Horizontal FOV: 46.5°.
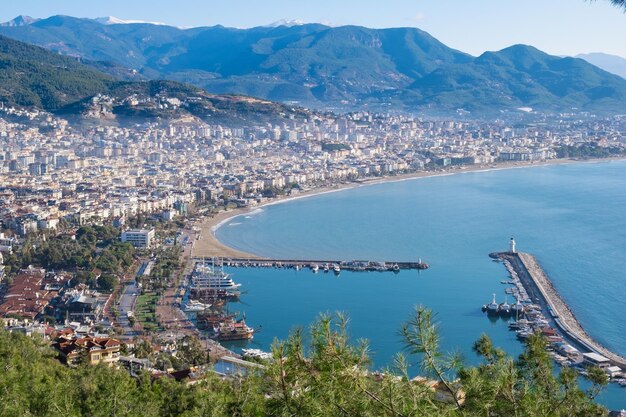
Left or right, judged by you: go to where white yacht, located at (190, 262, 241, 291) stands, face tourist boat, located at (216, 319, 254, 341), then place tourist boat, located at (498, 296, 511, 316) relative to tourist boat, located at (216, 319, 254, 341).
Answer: left

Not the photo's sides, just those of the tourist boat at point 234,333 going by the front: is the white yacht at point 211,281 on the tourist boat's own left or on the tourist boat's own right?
on the tourist boat's own left

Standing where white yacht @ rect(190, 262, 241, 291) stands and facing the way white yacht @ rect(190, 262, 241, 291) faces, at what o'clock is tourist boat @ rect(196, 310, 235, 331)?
The tourist boat is roughly at 3 o'clock from the white yacht.

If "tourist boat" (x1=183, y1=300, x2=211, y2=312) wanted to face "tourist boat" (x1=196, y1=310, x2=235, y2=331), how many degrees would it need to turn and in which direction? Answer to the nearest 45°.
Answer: approximately 90° to its right

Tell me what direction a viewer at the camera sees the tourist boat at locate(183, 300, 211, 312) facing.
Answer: facing to the right of the viewer

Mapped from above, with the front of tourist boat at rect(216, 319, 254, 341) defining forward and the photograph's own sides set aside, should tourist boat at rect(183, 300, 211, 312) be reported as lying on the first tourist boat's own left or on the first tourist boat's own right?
on the first tourist boat's own left

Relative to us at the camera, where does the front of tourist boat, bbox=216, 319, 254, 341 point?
facing to the right of the viewer

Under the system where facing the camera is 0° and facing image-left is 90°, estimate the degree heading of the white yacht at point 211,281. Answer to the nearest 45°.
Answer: approximately 270°

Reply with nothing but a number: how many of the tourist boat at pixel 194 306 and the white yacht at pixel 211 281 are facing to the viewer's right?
2
